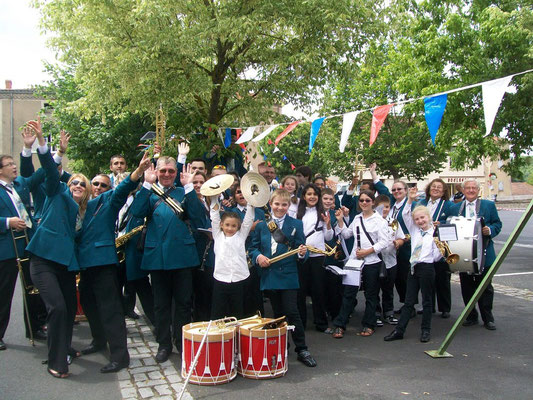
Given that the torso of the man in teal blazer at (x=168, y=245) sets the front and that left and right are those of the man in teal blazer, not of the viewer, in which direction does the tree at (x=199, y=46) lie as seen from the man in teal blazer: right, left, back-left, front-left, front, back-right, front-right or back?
back

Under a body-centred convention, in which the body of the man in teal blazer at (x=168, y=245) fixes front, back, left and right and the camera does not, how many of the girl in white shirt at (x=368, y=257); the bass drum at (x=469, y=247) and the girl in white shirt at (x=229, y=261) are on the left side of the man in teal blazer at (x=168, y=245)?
3

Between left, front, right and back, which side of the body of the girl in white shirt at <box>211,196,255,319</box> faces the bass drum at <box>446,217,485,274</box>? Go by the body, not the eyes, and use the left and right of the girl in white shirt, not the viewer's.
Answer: left

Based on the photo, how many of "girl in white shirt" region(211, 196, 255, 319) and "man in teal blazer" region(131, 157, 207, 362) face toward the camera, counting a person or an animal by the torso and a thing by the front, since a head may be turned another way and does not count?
2

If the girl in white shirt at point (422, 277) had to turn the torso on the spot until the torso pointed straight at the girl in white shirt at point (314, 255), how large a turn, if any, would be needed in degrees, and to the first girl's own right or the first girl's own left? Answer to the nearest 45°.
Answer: approximately 45° to the first girl's own right

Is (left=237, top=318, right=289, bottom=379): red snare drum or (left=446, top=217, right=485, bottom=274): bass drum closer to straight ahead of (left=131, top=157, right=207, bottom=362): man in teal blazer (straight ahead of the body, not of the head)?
the red snare drum
